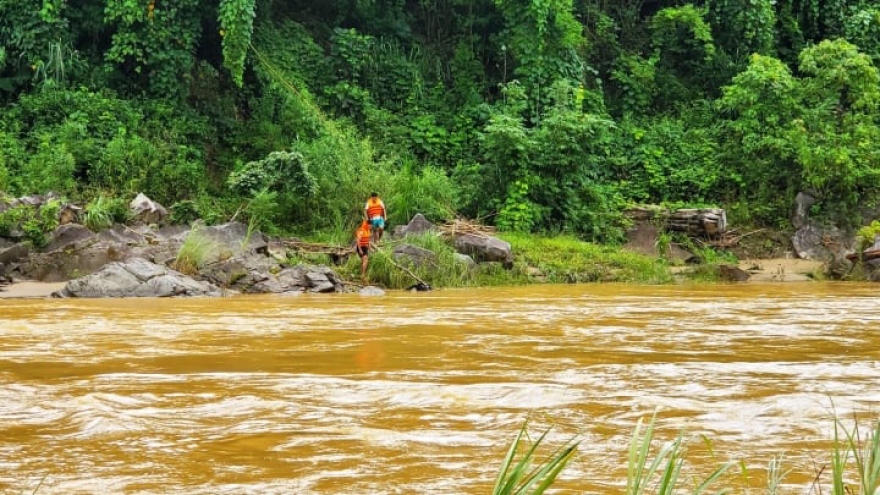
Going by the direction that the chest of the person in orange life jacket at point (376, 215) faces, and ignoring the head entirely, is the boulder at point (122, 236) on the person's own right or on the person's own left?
on the person's own right

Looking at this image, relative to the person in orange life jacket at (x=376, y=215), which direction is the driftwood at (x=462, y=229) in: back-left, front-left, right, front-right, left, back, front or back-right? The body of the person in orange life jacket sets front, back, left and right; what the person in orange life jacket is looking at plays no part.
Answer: back-left

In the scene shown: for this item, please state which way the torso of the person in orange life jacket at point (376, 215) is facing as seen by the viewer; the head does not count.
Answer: toward the camera

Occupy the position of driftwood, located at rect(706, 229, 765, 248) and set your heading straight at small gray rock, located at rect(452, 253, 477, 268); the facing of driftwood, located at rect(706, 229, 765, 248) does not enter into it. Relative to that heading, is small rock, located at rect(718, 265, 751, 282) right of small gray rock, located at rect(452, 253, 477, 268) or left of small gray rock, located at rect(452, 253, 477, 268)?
left

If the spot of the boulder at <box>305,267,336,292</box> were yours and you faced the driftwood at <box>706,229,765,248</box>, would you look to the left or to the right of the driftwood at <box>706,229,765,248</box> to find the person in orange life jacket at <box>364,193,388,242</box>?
left

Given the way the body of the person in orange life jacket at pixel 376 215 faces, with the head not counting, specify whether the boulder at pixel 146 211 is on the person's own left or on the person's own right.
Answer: on the person's own right

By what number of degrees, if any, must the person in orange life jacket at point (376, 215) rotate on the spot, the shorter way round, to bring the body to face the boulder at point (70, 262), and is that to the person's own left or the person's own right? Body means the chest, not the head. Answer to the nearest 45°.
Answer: approximately 90° to the person's own right

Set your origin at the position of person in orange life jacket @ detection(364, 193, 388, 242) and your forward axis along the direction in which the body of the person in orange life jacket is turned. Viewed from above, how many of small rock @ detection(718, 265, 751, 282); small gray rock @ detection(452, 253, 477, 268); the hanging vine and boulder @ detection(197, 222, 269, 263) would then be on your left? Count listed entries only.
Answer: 2

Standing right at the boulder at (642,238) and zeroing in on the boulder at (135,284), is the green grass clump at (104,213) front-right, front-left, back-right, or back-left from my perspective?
front-right

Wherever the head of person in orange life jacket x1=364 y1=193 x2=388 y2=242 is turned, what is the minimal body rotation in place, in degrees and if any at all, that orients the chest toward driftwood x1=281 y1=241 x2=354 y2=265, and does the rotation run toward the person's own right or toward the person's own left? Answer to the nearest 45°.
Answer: approximately 90° to the person's own right

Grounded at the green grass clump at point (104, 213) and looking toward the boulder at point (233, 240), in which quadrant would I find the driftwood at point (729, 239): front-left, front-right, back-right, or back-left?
front-left
